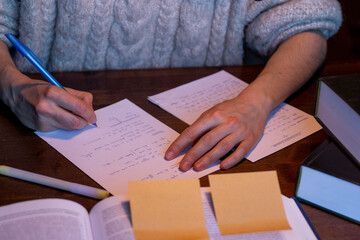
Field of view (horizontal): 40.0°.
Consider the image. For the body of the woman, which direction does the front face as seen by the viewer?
toward the camera

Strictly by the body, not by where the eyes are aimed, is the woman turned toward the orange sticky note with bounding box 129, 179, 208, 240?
yes

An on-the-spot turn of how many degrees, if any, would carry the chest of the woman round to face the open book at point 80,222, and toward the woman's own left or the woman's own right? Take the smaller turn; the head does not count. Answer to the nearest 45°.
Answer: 0° — they already face it

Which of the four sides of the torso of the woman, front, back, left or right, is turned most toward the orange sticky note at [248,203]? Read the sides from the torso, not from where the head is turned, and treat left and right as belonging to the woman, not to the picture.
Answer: front
